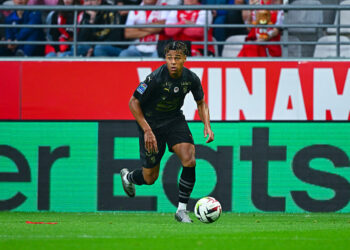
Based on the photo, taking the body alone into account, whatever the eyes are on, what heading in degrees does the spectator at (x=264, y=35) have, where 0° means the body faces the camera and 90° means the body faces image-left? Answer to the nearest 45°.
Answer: approximately 0°

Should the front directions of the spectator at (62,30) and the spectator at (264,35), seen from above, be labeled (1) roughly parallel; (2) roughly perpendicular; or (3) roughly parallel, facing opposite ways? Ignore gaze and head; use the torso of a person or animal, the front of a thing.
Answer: roughly parallel

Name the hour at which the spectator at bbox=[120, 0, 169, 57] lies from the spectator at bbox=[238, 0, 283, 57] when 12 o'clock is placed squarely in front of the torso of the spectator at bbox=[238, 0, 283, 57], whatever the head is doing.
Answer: the spectator at bbox=[120, 0, 169, 57] is roughly at 3 o'clock from the spectator at bbox=[238, 0, 283, 57].

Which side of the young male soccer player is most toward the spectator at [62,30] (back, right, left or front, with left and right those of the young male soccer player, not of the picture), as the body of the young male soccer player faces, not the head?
back

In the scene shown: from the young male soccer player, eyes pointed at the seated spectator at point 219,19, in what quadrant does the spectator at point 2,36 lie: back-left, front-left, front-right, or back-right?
front-left

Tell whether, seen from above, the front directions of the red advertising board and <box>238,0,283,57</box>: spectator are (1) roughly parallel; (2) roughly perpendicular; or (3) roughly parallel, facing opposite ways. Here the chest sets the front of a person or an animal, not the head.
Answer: roughly parallel

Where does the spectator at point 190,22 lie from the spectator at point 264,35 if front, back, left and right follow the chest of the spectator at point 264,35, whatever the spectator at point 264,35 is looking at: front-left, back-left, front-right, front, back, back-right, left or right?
right

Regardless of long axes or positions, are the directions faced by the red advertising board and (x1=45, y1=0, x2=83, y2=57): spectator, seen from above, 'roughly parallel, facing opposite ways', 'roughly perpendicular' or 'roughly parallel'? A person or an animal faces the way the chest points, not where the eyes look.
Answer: roughly parallel

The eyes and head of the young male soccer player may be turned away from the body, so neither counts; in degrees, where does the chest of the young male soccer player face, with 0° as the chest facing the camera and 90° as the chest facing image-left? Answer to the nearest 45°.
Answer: approximately 315°

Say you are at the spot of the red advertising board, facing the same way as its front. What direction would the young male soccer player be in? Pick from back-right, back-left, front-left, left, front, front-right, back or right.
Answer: front

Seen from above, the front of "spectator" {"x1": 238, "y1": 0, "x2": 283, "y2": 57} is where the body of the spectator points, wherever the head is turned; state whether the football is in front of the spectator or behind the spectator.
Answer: in front

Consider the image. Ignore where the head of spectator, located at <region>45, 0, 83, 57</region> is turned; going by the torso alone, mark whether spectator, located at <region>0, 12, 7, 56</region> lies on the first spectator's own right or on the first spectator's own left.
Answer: on the first spectator's own right

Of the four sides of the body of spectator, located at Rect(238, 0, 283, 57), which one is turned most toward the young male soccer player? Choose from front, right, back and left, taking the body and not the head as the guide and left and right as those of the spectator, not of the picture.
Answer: front

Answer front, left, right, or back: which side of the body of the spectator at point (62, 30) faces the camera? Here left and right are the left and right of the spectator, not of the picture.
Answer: front

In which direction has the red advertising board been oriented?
toward the camera
